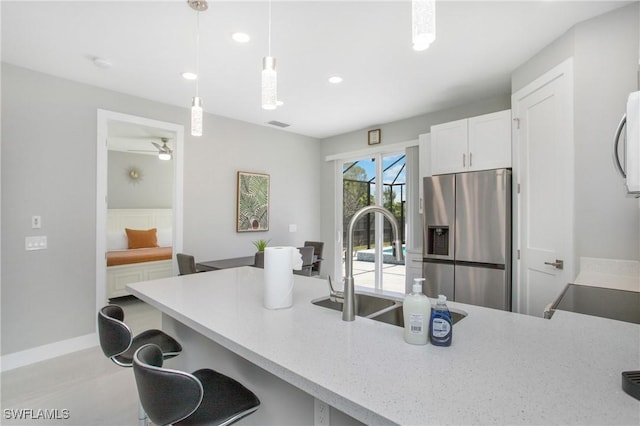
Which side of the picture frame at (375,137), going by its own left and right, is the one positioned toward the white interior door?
left

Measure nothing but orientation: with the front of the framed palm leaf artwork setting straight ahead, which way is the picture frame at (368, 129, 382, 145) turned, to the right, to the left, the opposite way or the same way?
to the right

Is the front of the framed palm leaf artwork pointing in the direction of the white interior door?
yes

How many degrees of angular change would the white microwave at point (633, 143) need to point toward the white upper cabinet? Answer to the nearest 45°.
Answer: approximately 45° to its right

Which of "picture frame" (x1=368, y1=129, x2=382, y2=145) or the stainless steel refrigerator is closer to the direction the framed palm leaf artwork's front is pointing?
the stainless steel refrigerator

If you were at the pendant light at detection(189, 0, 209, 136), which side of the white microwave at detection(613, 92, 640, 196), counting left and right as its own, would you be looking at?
front

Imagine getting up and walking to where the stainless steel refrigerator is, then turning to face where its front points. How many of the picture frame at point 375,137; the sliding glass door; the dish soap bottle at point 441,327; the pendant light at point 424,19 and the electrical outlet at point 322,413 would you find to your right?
2

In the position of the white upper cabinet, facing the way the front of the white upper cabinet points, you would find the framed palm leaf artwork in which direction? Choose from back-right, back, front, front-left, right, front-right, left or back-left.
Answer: front-right

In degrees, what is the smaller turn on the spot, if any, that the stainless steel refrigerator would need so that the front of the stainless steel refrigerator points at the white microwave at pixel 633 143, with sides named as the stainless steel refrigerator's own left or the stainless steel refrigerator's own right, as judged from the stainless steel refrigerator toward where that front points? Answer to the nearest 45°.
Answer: approximately 45° to the stainless steel refrigerator's own left

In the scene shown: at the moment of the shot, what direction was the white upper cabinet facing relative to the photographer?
facing the viewer and to the left of the viewer

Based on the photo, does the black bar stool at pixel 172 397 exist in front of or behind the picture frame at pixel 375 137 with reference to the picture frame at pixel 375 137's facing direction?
in front

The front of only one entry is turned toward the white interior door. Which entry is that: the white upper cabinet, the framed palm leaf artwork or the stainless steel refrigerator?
the framed palm leaf artwork

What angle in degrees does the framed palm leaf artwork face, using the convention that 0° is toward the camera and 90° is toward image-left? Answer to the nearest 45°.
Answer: approximately 315°

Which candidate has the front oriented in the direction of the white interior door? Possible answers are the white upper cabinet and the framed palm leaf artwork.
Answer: the framed palm leaf artwork

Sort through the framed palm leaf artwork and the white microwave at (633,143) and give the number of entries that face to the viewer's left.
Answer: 1
